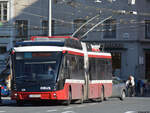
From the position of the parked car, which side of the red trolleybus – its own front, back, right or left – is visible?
back

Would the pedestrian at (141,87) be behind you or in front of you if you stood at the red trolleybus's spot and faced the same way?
behind

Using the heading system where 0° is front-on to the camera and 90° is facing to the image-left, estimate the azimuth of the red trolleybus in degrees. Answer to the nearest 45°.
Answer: approximately 45°
